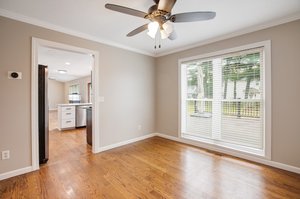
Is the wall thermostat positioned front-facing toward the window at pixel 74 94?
no

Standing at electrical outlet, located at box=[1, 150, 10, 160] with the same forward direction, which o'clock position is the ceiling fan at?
The ceiling fan is roughly at 11 o'clock from the electrical outlet.

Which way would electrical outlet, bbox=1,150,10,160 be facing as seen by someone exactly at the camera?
facing the viewer

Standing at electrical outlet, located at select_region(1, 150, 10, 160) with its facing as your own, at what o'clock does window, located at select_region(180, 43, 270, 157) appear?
The window is roughly at 10 o'clock from the electrical outlet.

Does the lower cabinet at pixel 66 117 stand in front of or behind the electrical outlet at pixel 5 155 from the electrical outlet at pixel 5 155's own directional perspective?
behind

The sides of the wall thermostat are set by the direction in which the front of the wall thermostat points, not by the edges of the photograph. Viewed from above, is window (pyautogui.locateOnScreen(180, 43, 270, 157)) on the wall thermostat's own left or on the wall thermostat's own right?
on the wall thermostat's own left

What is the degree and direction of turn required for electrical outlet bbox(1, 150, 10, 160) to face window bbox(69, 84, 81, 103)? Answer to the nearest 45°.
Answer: approximately 135° to its left

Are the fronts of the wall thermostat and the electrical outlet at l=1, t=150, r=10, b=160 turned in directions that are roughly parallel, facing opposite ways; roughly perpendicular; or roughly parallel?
roughly parallel

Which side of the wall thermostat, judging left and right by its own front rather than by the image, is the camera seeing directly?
front

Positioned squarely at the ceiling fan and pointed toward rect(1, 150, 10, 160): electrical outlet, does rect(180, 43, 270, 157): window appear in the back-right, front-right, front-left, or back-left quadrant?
back-right

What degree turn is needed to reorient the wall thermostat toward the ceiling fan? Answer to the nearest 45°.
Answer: approximately 45° to its left

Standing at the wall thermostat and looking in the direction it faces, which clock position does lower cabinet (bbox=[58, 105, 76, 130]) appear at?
The lower cabinet is roughly at 7 o'clock from the wall thermostat.
